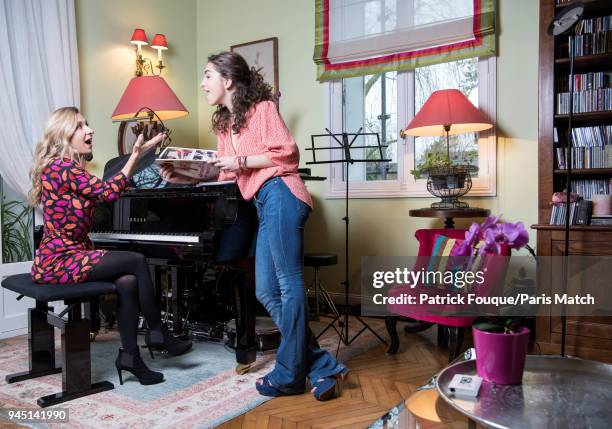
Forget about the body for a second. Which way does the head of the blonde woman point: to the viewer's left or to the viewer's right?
to the viewer's right

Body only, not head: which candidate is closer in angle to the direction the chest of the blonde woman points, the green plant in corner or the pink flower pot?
the pink flower pot

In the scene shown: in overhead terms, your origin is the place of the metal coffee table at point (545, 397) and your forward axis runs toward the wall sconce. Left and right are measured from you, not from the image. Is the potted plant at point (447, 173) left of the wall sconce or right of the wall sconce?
right

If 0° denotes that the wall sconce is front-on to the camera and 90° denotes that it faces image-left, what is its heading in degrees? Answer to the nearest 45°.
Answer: approximately 315°

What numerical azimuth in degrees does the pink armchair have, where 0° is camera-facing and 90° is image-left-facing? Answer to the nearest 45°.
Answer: approximately 45°

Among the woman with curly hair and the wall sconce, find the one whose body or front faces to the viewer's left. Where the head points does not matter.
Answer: the woman with curly hair

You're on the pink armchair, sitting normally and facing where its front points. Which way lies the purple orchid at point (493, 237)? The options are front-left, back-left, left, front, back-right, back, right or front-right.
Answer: front-left

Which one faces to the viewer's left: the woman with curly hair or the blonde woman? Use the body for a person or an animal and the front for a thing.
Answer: the woman with curly hair

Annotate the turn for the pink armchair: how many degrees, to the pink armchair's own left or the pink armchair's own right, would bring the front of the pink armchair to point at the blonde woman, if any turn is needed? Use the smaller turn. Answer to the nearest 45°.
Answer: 0° — it already faces them

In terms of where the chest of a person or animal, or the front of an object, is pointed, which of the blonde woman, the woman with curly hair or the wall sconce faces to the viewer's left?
the woman with curly hair

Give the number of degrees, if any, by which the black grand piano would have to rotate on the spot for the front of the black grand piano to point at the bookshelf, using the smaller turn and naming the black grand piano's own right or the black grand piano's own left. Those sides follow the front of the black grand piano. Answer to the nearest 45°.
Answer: approximately 135° to the black grand piano's own left

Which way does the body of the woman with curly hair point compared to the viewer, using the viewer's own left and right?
facing to the left of the viewer

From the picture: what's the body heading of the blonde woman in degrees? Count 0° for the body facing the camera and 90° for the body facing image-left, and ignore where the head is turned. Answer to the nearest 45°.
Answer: approximately 270°

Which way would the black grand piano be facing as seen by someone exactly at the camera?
facing the viewer and to the left of the viewer

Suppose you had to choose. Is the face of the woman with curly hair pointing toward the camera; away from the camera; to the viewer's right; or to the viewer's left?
to the viewer's left
